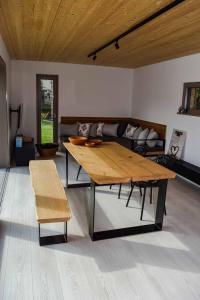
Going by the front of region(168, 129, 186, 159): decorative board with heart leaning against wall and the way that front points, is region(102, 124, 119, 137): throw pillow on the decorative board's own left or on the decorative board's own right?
on the decorative board's own right

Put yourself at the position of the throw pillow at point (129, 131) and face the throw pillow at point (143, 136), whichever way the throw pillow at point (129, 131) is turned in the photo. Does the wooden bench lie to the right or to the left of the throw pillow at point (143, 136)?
right

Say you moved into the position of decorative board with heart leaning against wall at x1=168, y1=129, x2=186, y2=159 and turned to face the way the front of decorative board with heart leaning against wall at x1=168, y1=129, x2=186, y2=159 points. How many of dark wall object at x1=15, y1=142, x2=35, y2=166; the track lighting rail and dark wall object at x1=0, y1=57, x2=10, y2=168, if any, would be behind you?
0

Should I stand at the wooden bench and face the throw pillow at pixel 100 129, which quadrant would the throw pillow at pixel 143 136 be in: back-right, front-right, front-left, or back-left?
front-right

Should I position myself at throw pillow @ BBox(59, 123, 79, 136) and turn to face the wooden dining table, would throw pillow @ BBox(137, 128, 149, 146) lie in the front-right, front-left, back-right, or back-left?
front-left

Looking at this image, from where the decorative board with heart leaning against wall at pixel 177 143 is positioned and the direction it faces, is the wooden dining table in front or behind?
in front

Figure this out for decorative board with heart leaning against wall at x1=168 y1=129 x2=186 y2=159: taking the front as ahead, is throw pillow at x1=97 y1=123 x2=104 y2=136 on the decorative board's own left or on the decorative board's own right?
on the decorative board's own right

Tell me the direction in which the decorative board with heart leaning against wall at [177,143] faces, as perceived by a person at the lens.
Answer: facing the viewer and to the left of the viewer

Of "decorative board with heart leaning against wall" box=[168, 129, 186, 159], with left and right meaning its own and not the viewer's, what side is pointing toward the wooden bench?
front
